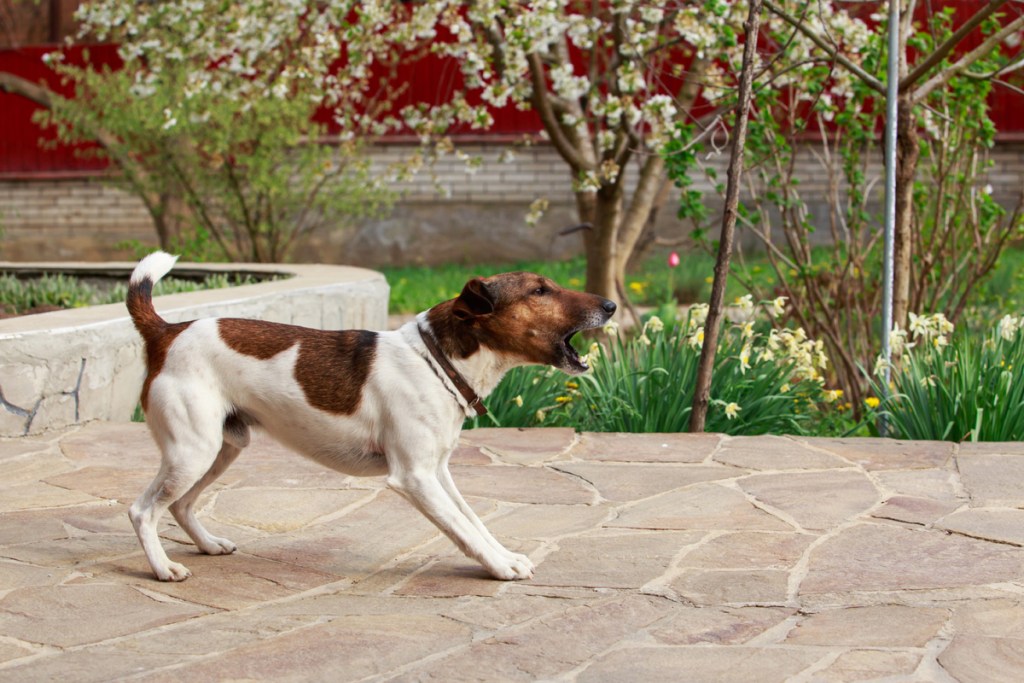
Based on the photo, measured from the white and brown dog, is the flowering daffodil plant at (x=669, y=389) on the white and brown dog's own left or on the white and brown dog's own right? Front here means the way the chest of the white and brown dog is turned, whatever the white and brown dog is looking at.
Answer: on the white and brown dog's own left

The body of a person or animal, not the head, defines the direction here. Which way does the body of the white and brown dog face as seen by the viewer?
to the viewer's right

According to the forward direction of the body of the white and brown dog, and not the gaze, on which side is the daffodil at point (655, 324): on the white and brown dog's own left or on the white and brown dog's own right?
on the white and brown dog's own left

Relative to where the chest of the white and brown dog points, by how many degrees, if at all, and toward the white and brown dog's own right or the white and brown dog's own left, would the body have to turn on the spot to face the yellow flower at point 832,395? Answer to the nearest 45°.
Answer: approximately 45° to the white and brown dog's own left

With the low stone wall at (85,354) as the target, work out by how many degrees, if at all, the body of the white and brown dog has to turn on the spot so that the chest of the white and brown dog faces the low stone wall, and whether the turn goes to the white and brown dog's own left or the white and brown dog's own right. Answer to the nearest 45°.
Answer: approximately 135° to the white and brown dog's own left

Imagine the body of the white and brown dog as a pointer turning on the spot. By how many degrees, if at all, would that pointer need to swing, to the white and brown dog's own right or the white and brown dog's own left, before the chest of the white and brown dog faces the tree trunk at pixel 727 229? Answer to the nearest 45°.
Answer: approximately 45° to the white and brown dog's own left
